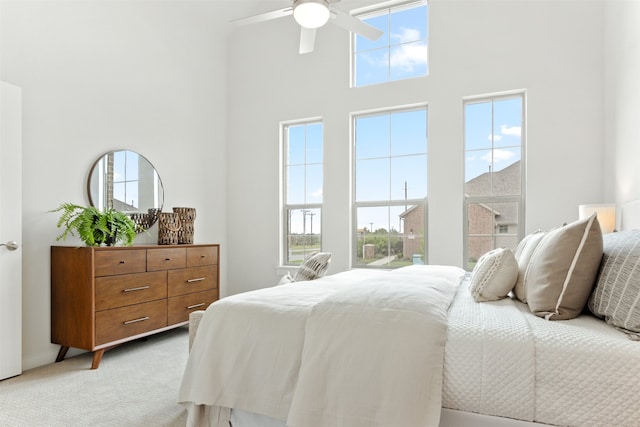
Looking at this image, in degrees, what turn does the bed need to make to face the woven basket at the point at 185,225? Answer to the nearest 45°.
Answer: approximately 45° to its right

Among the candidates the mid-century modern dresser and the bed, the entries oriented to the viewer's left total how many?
1

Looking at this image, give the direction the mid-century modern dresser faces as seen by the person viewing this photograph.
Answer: facing the viewer and to the right of the viewer

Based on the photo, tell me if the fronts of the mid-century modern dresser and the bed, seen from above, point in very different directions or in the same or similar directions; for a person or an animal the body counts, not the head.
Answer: very different directions

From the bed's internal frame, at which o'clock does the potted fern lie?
The potted fern is roughly at 1 o'clock from the bed.

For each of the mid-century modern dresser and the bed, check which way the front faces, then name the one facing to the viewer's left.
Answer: the bed

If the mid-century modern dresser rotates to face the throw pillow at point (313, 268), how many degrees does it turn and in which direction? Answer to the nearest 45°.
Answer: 0° — it already faces it

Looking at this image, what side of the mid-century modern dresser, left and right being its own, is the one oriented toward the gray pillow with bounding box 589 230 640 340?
front

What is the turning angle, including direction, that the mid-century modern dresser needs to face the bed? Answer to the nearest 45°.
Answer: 0° — it already faces it

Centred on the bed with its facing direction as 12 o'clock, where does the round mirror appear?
The round mirror is roughly at 1 o'clock from the bed.

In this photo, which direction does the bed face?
to the viewer's left

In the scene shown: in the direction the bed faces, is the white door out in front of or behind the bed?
in front
